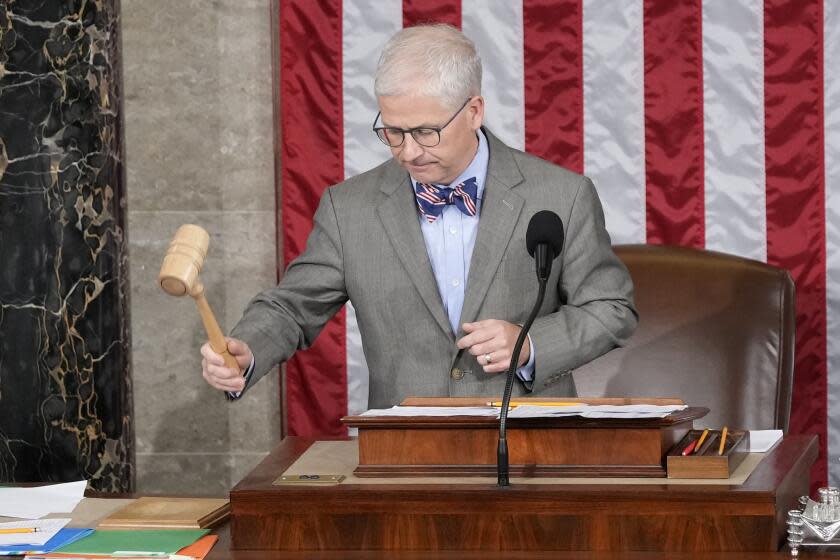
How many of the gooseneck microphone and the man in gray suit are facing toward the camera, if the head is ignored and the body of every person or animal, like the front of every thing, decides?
1

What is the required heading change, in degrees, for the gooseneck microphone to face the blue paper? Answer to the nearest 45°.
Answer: approximately 90° to its left

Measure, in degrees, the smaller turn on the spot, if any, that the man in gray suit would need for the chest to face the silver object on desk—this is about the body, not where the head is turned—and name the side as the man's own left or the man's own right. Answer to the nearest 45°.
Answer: approximately 45° to the man's own left

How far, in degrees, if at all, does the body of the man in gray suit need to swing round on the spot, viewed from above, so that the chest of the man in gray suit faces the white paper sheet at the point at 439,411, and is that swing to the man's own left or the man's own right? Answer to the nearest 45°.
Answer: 0° — they already face it

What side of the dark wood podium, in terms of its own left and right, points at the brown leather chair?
back

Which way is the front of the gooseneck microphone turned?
away from the camera

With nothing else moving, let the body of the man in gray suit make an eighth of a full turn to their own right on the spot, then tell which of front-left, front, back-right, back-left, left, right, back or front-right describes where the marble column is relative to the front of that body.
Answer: right

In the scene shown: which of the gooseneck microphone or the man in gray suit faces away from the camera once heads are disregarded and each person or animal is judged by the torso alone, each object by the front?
the gooseneck microphone

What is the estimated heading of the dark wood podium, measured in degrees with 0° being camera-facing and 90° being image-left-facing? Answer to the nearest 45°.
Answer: approximately 0°
